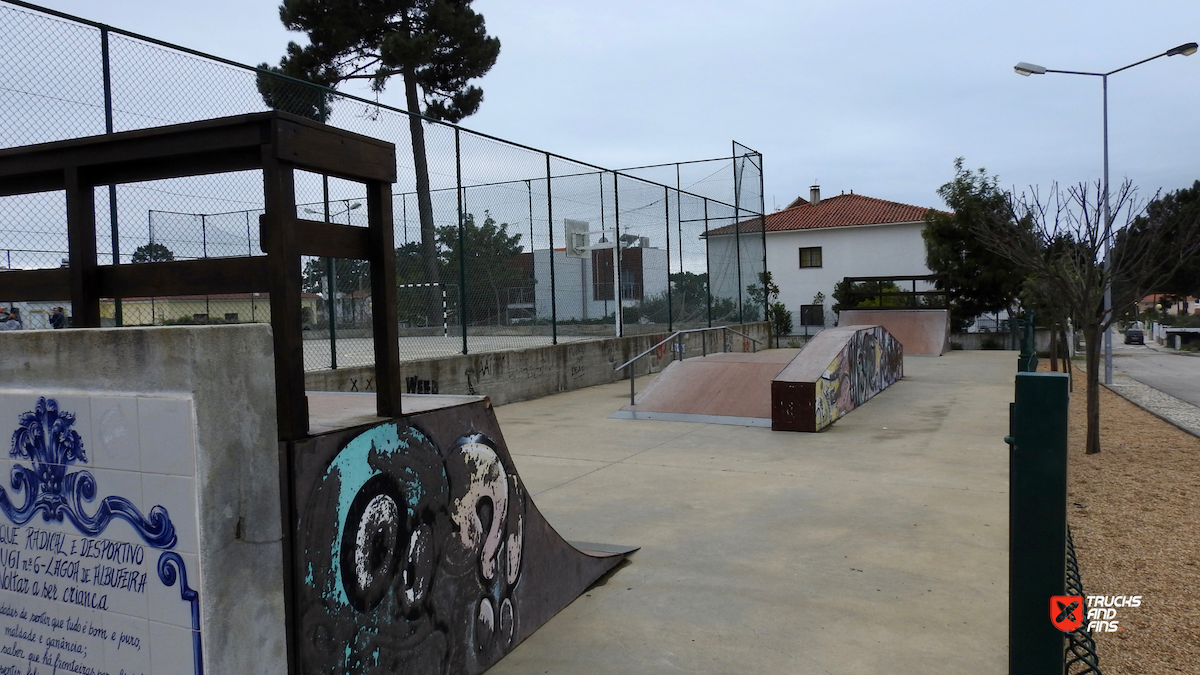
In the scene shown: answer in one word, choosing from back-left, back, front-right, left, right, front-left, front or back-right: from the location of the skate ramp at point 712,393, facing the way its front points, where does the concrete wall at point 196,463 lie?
front

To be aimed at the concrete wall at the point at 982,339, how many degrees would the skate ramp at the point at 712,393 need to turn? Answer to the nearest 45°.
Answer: approximately 135° to its left

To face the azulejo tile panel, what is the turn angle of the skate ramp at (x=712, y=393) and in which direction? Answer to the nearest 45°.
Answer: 0° — it already faces it

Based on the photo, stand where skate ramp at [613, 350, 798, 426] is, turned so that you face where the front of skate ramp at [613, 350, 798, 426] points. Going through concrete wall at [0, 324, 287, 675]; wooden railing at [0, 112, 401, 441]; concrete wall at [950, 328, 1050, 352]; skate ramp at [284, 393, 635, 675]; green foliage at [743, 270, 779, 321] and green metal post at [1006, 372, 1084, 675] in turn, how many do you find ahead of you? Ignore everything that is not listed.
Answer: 4

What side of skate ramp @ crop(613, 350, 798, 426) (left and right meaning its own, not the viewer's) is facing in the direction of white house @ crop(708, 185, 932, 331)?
back

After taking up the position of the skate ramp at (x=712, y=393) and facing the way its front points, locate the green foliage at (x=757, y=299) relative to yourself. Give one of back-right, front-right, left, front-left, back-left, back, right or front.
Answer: back

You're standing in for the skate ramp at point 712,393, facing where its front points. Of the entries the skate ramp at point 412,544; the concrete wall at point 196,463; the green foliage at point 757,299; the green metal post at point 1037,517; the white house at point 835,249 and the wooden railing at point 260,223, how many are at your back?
2

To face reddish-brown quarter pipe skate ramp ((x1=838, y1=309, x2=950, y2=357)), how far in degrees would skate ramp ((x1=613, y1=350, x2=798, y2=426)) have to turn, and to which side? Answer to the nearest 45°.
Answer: approximately 135° to its left

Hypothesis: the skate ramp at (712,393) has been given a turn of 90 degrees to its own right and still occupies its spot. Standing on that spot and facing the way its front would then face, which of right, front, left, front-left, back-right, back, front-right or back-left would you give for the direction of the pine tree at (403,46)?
front-right

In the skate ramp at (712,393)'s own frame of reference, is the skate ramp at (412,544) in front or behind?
in front

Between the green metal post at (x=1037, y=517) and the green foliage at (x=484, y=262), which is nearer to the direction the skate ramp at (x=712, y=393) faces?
the green metal post

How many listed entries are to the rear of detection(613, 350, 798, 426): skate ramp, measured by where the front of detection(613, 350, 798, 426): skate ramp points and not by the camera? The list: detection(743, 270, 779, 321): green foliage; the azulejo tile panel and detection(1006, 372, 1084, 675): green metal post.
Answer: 1

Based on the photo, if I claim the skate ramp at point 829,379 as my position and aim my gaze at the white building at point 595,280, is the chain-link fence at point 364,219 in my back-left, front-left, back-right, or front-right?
front-left

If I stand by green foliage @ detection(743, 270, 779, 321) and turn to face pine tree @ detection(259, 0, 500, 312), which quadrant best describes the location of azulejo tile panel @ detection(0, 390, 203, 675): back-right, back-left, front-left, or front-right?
front-left

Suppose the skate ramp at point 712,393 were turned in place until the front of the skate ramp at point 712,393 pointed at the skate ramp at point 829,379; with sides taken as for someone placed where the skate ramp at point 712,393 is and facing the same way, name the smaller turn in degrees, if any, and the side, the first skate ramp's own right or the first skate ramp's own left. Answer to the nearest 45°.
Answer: approximately 90° to the first skate ramp's own left

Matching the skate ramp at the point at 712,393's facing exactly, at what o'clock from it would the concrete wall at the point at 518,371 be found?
The concrete wall is roughly at 4 o'clock from the skate ramp.

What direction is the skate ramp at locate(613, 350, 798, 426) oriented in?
toward the camera
